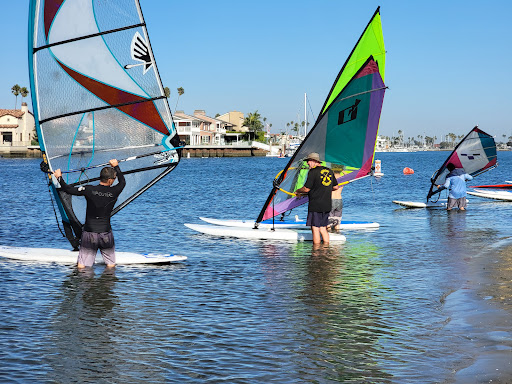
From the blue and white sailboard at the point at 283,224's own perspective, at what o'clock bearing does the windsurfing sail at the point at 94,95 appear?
The windsurfing sail is roughly at 10 o'clock from the blue and white sailboard.

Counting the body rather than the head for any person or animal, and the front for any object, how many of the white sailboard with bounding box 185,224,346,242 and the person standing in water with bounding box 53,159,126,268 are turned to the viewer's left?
1

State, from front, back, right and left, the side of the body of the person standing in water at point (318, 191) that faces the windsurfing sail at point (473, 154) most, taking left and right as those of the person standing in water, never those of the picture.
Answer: right

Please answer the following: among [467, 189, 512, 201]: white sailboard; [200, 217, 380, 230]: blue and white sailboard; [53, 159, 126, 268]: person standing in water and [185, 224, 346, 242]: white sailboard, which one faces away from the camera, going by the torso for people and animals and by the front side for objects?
the person standing in water

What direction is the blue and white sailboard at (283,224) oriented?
to the viewer's left

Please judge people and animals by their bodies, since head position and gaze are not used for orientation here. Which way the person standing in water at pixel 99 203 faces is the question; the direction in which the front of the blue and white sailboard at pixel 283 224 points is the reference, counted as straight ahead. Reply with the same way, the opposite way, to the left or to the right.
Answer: to the right

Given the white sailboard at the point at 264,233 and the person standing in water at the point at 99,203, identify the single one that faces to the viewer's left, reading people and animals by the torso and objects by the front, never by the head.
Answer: the white sailboard

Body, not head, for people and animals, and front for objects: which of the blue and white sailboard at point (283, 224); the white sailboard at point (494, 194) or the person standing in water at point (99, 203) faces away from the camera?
the person standing in water

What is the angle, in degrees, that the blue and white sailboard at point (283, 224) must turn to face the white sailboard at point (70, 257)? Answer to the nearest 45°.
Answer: approximately 45° to its left

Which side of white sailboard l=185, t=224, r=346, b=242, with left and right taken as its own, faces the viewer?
left
